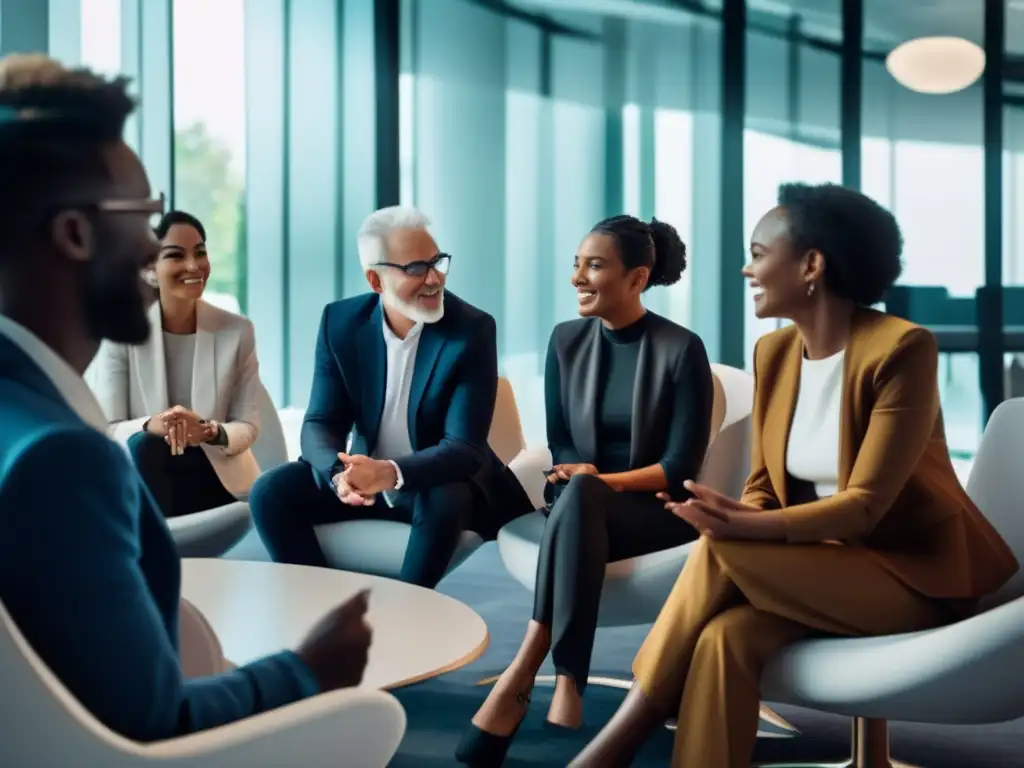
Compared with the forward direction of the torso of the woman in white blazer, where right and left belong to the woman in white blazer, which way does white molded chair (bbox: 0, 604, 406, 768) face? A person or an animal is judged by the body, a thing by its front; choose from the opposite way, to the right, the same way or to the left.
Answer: to the left

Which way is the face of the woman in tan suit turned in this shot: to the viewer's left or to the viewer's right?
to the viewer's left

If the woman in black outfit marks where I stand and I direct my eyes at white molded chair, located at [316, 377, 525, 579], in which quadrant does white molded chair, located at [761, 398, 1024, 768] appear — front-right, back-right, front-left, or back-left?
back-left

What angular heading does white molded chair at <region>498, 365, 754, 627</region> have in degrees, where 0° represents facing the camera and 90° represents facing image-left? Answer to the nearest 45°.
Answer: approximately 45°

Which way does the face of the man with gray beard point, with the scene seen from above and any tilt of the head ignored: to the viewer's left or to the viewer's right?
to the viewer's right

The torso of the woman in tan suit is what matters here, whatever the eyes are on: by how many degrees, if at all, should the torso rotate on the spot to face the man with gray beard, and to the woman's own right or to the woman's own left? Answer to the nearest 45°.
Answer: approximately 90° to the woman's own right

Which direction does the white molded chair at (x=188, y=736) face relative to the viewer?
to the viewer's right

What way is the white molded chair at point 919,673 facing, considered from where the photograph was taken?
facing to the left of the viewer

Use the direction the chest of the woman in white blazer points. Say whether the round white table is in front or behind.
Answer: in front
